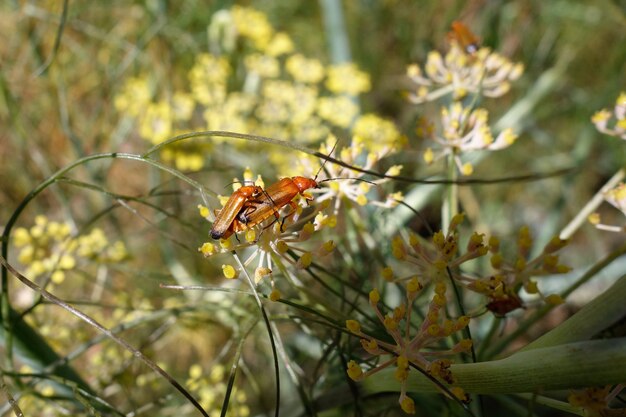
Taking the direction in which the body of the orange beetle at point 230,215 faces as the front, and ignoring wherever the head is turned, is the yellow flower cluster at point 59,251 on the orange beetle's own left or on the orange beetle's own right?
on the orange beetle's own left

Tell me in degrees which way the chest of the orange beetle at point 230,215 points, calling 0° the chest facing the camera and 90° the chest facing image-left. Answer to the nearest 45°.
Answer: approximately 270°

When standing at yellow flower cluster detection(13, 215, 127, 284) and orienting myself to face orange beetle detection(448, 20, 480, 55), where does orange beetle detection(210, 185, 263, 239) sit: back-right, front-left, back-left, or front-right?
front-right
